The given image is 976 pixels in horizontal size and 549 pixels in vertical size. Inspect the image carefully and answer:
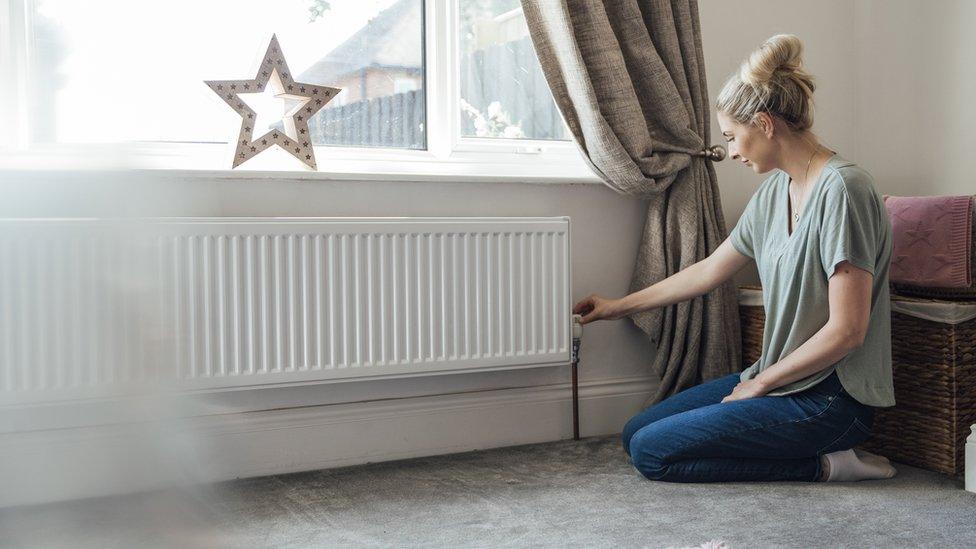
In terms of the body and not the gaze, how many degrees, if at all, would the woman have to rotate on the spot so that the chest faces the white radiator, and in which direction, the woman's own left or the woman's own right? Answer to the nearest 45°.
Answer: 0° — they already face it

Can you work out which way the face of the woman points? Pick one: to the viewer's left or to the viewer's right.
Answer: to the viewer's left

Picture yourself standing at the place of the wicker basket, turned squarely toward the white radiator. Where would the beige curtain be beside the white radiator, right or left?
right

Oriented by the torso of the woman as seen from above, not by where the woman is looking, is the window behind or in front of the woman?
in front

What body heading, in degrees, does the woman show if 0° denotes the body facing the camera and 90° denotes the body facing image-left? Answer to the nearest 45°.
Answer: approximately 90°

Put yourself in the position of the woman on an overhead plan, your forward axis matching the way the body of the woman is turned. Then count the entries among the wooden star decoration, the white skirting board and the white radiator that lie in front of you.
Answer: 3

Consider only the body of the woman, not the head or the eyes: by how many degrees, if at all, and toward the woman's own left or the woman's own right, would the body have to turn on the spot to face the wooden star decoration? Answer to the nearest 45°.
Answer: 0° — they already face it

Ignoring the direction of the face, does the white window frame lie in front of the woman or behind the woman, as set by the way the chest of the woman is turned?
in front
